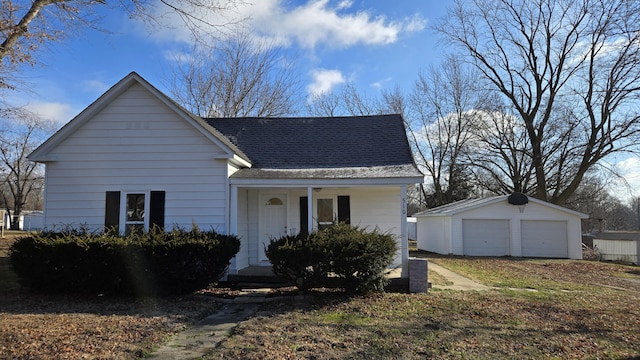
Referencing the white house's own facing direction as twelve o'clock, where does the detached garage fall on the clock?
The detached garage is roughly at 8 o'clock from the white house.

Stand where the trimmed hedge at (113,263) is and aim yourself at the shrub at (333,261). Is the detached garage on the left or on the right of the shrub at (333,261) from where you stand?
left

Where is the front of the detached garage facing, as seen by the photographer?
facing the viewer

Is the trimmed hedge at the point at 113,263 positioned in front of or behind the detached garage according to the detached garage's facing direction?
in front

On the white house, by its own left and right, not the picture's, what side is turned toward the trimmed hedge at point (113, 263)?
front

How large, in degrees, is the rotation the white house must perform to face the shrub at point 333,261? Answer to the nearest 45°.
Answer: approximately 45° to its left

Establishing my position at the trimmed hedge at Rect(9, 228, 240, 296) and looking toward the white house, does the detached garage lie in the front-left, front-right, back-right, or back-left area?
front-right

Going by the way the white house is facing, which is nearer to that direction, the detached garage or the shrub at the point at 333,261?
the shrub

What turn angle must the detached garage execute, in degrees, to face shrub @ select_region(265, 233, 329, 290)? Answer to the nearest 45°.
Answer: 0° — it already faces it

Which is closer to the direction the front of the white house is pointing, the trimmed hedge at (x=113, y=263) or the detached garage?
the trimmed hedge

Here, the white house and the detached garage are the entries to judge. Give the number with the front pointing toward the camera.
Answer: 2

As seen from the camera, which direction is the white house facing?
toward the camera
